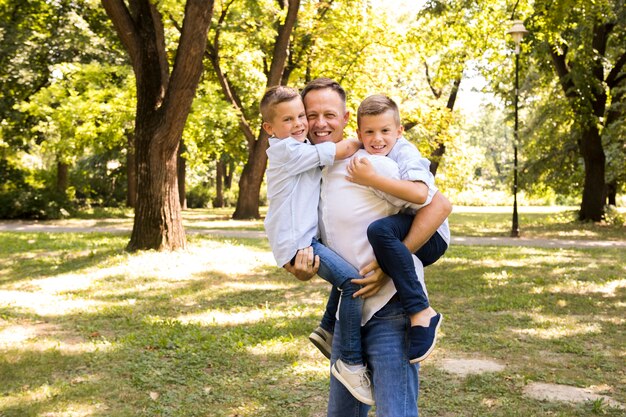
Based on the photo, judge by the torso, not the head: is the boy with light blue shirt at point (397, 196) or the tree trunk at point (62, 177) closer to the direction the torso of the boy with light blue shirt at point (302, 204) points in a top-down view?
the boy with light blue shirt

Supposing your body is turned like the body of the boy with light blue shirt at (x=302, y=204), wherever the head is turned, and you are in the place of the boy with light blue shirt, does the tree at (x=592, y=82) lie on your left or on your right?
on your left

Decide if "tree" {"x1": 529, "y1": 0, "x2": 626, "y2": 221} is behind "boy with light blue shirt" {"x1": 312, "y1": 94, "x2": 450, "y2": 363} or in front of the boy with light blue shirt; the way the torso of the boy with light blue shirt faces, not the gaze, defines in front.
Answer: behind

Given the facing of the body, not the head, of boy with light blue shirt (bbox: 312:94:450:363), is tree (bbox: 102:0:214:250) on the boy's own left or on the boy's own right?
on the boy's own right

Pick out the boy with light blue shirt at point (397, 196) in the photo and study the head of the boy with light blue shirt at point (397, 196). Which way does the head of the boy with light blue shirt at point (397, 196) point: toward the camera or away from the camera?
toward the camera

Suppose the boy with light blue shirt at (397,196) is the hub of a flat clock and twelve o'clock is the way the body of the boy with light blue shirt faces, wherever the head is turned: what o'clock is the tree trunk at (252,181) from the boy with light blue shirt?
The tree trunk is roughly at 4 o'clock from the boy with light blue shirt.

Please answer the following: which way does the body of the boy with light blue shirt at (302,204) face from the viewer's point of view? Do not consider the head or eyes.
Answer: to the viewer's right

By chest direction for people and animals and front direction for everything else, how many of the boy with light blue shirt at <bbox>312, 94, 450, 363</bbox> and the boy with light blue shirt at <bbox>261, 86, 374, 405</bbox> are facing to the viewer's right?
1

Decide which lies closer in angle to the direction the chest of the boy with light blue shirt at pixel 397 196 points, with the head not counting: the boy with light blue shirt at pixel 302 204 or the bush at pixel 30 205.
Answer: the boy with light blue shirt

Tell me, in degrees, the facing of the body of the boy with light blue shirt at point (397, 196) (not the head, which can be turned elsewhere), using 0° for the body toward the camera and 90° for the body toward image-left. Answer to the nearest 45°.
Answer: approximately 45°
